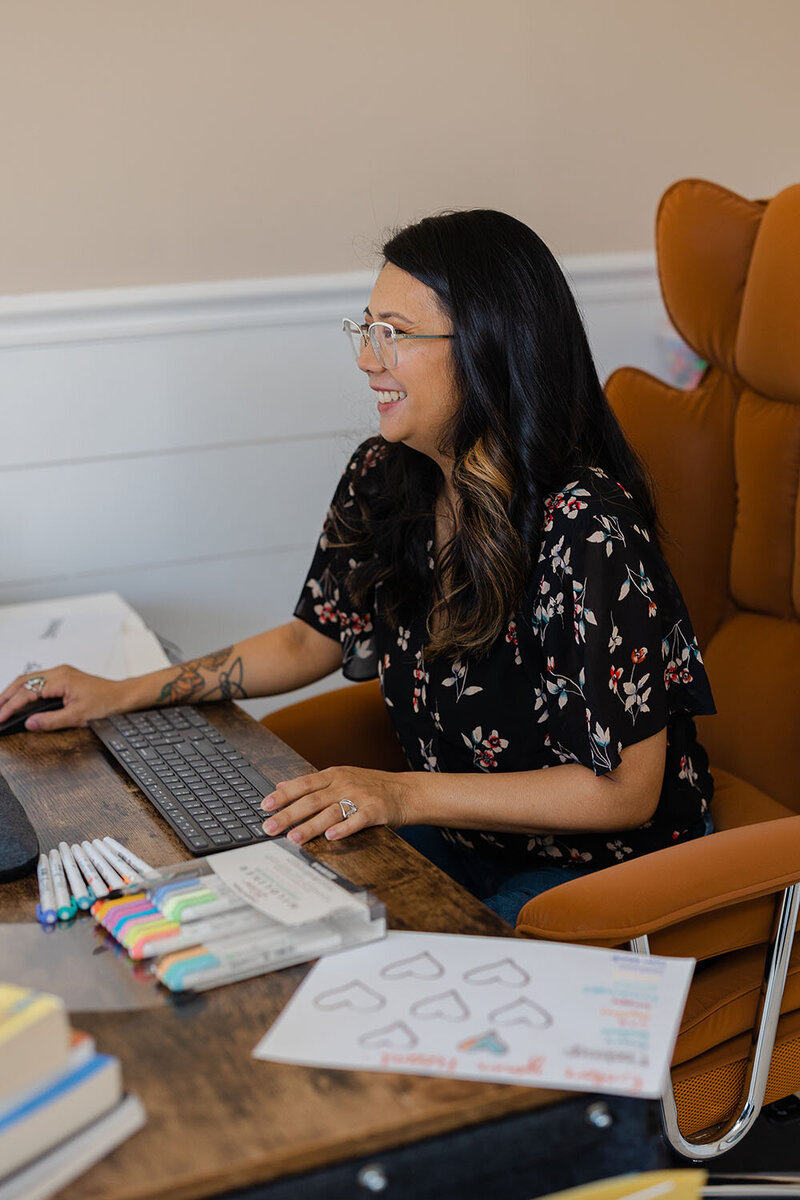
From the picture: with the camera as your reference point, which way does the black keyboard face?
facing to the right of the viewer

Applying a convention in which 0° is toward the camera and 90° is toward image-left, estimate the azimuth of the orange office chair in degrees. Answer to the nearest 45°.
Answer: approximately 45°

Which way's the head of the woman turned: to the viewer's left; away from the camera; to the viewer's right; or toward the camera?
to the viewer's left

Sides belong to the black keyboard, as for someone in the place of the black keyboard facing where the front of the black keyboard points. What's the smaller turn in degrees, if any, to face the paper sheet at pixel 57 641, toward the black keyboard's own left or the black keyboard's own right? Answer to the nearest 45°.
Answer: approximately 90° to the black keyboard's own left

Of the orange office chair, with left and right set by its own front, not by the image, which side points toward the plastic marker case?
front

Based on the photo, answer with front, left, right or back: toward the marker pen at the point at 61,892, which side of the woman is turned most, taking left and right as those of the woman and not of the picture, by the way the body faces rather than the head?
front
